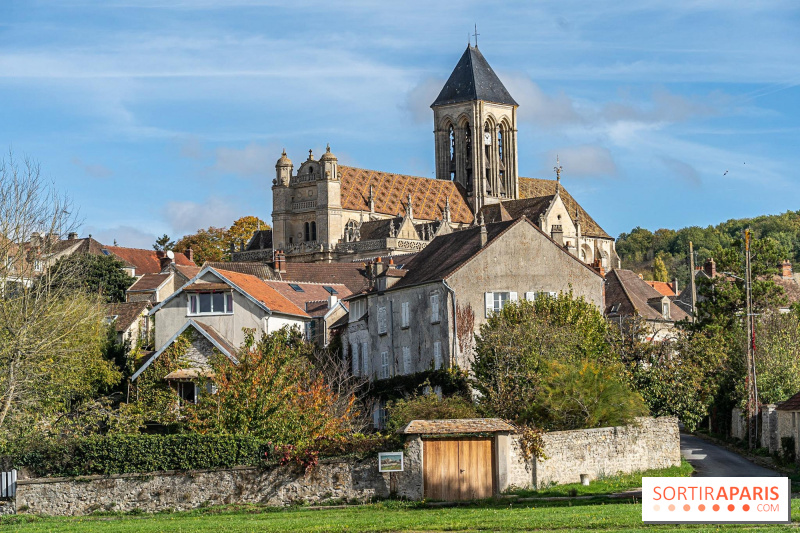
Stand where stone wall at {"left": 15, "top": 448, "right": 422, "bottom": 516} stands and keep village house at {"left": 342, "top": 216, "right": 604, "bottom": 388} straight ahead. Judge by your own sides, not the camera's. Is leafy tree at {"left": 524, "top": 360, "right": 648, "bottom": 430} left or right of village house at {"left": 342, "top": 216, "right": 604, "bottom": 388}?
right

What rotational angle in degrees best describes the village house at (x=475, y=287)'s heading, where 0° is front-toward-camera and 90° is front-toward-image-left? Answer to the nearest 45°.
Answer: approximately 45°

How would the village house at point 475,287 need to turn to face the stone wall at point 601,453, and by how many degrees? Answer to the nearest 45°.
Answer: approximately 45° to its left

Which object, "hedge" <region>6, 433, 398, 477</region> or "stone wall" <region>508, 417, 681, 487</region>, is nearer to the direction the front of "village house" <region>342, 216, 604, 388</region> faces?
the hedge

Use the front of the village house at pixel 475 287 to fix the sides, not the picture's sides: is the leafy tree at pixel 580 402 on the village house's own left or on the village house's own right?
on the village house's own left

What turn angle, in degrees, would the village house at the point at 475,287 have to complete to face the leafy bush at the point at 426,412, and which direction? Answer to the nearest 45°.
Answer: approximately 45° to its left
